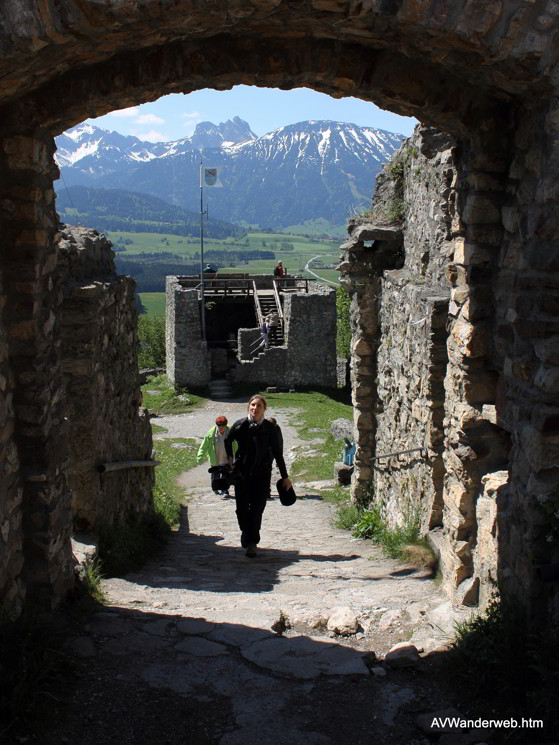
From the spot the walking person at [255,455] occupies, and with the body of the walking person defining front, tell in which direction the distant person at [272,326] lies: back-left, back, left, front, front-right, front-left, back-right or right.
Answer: back

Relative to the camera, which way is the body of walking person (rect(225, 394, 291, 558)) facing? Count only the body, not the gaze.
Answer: toward the camera

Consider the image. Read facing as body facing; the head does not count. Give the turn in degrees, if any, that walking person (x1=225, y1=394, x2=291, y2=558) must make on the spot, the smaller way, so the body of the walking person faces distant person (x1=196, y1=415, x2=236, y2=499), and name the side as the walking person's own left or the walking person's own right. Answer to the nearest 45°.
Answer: approximately 180°

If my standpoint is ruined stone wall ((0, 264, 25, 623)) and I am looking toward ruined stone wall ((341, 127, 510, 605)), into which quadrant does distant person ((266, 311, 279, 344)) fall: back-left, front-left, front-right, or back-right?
front-left

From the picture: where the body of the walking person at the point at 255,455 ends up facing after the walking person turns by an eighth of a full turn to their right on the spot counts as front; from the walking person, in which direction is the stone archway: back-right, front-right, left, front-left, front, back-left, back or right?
front-left

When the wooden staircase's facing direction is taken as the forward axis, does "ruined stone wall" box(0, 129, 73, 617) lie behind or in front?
in front

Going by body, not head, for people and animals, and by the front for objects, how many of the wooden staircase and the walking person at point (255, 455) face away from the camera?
0

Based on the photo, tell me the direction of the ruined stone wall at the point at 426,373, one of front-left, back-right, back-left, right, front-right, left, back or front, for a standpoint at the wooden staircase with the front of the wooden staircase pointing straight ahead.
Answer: front

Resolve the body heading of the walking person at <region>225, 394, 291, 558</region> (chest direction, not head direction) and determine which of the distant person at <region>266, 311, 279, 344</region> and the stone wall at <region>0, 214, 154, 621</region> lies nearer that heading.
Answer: the stone wall

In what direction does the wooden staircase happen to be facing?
toward the camera

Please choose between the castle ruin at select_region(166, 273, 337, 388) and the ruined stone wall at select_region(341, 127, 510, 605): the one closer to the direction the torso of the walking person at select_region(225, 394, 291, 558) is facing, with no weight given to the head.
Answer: the ruined stone wall
